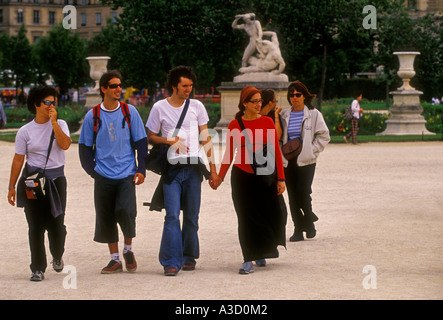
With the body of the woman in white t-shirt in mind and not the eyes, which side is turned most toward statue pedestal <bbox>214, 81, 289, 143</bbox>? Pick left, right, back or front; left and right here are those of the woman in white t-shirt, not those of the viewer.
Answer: back

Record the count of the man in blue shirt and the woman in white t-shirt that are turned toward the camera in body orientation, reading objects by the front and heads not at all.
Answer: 2

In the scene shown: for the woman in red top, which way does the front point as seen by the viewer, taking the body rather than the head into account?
toward the camera

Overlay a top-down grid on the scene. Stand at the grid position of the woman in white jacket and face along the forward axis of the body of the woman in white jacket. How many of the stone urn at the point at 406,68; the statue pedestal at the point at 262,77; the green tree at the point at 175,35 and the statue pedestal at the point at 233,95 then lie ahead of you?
0

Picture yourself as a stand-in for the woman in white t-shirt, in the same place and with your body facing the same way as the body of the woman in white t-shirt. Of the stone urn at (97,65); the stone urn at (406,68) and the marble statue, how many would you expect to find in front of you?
0

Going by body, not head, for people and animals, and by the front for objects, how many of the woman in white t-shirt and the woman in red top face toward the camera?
2

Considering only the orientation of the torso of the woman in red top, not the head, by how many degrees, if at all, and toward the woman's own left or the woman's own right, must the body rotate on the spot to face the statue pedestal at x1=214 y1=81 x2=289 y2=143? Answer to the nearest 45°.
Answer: approximately 180°

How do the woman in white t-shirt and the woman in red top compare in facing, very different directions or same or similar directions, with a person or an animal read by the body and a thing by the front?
same or similar directions

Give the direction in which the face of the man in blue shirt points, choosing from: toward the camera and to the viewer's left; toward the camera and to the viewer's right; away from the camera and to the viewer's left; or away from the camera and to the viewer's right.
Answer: toward the camera and to the viewer's right

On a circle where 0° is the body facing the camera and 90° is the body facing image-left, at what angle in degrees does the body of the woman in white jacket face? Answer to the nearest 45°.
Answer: approximately 45°

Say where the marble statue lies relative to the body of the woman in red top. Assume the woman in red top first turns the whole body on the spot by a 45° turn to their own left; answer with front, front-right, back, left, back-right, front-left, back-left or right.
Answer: back-left

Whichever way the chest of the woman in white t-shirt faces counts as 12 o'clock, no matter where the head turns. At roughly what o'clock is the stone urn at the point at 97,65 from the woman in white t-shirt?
The stone urn is roughly at 6 o'clock from the woman in white t-shirt.

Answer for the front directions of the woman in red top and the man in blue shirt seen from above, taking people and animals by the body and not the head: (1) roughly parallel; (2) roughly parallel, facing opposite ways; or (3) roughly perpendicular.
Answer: roughly parallel

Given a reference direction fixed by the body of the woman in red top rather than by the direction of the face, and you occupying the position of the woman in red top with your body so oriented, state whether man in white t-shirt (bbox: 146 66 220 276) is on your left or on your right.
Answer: on your right

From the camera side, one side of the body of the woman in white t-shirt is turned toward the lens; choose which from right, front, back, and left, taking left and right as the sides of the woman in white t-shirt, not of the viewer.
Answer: front

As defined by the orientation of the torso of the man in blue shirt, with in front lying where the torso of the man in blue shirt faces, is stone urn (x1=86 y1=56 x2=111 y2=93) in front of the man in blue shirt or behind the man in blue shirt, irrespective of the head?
behind
